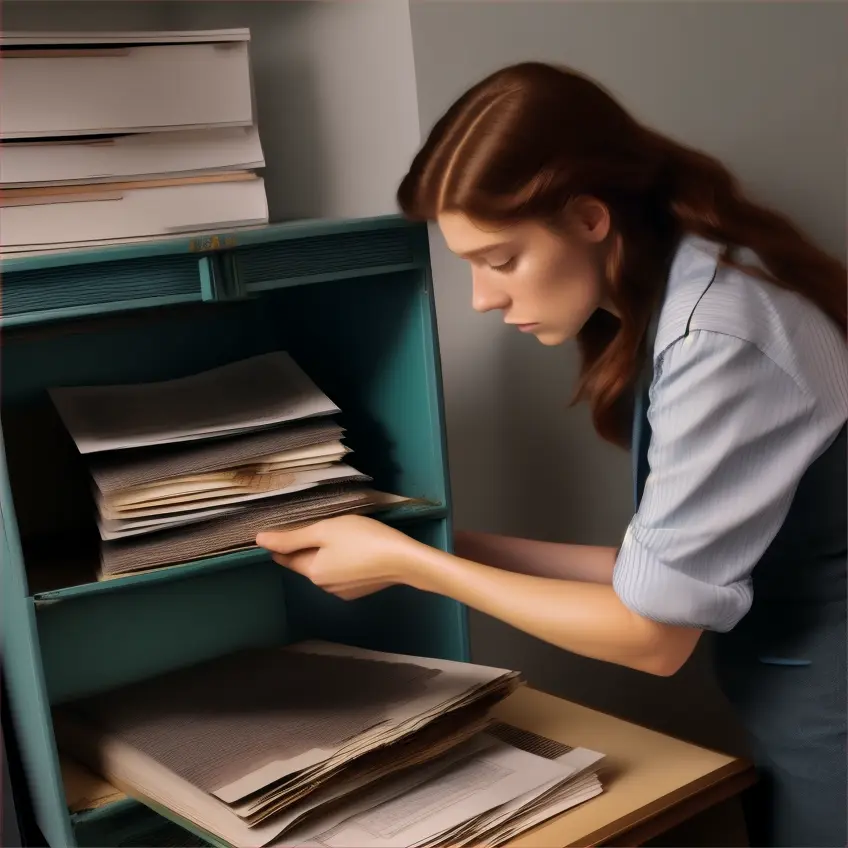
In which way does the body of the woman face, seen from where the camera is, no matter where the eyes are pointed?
to the viewer's left
